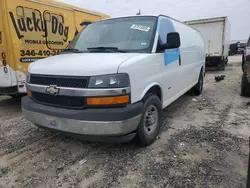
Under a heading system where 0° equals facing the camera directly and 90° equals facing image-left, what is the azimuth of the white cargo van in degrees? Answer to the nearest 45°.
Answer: approximately 45°

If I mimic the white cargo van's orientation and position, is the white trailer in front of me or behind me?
behind

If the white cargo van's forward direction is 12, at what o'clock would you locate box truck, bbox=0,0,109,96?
The box truck is roughly at 3 o'clock from the white cargo van.
